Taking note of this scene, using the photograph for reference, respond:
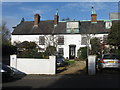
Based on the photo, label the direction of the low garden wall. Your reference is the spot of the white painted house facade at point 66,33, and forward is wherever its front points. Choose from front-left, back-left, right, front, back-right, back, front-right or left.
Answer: front

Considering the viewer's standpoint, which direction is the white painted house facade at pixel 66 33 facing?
facing the viewer
